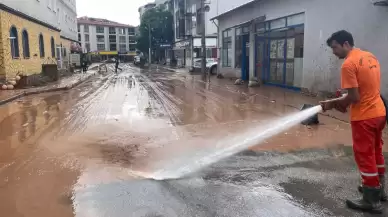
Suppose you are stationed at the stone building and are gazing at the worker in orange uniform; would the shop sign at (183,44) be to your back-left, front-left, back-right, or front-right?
back-left

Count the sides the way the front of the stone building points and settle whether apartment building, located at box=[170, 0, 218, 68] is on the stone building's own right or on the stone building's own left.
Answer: on the stone building's own left

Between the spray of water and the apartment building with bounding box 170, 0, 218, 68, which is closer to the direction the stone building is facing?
the spray of water

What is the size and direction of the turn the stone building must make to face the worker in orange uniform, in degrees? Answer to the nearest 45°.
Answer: approximately 45° to its right

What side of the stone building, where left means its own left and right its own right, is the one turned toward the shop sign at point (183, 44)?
left

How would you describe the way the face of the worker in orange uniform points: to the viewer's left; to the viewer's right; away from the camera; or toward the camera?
to the viewer's left

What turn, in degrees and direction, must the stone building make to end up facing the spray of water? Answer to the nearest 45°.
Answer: approximately 45° to its right

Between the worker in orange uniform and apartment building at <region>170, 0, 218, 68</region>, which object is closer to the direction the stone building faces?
the worker in orange uniform

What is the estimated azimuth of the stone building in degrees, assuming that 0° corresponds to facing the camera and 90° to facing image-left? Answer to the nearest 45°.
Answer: approximately 315°
